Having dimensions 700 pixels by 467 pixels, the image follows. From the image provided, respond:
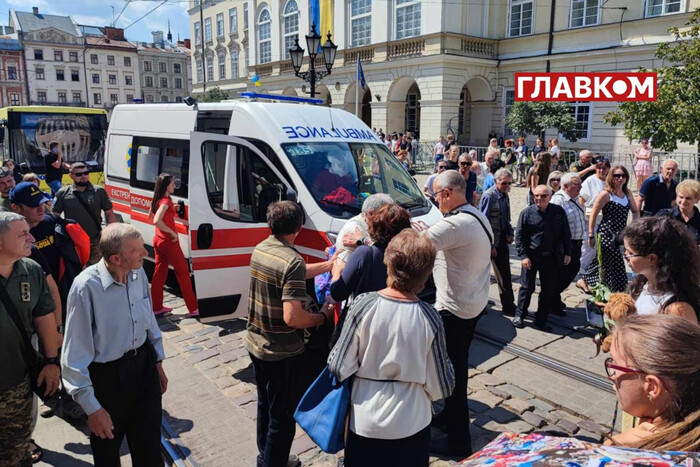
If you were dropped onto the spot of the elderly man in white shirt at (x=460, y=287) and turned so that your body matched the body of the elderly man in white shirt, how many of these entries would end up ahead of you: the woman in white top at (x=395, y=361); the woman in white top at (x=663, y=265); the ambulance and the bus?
2

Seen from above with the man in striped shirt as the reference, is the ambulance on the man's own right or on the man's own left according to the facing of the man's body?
on the man's own left

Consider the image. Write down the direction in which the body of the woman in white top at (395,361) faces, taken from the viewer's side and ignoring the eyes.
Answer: away from the camera

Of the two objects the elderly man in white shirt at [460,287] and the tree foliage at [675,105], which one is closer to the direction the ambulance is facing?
the elderly man in white shirt

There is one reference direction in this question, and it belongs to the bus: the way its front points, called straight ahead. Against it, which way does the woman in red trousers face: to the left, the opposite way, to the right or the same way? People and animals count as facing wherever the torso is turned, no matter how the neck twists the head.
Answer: to the left

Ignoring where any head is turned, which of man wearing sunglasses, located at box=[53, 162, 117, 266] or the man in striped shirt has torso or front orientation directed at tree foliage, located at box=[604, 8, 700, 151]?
the man in striped shirt

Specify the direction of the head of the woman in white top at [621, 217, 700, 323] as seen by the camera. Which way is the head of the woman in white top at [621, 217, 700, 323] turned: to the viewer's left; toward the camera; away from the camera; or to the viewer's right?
to the viewer's left

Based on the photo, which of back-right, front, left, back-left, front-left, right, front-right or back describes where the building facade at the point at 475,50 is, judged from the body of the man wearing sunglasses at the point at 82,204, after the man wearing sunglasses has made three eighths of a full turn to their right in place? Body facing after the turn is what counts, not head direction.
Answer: right

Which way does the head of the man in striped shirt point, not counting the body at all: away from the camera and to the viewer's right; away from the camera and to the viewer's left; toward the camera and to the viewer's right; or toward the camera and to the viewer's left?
away from the camera and to the viewer's right

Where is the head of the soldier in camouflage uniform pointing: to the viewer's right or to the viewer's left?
to the viewer's right

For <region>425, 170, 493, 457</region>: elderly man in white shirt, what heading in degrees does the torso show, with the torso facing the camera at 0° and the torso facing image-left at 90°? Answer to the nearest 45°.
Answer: approximately 135°

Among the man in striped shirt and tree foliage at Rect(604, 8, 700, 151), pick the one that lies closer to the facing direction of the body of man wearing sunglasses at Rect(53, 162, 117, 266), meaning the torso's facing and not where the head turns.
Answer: the man in striped shirt

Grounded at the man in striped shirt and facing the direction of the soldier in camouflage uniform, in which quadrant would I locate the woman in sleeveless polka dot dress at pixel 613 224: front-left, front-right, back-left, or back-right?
back-right
